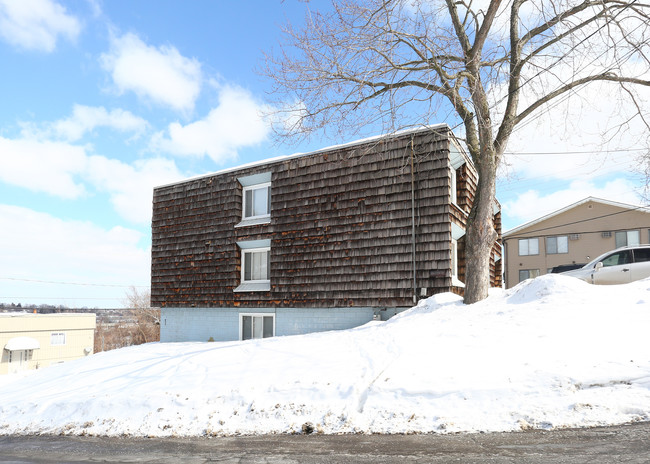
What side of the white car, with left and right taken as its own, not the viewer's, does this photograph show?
left

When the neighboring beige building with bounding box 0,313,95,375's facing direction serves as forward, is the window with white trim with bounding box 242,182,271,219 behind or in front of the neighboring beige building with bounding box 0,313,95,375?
in front

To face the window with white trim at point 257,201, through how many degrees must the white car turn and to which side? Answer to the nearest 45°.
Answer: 0° — it already faces it

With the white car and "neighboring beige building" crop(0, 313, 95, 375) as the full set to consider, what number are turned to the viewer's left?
1

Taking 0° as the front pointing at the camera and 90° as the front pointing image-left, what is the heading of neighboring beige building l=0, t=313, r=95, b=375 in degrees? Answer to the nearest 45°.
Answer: approximately 0°

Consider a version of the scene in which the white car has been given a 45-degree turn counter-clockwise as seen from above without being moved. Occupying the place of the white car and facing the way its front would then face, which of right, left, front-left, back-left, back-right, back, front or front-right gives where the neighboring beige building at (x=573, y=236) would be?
back-right

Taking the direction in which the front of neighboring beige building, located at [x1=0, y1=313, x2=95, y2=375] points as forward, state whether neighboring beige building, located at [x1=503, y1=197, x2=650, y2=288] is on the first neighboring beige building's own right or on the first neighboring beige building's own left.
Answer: on the first neighboring beige building's own left
